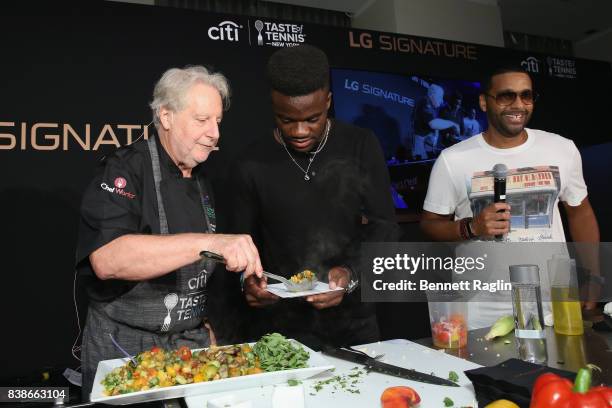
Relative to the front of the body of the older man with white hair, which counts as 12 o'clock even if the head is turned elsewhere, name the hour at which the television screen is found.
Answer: The television screen is roughly at 9 o'clock from the older man with white hair.

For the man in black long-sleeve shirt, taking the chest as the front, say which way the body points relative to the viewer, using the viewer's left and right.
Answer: facing the viewer

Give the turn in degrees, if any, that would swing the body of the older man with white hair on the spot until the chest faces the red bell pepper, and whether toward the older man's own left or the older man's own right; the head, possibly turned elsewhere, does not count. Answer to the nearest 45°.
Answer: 0° — they already face it

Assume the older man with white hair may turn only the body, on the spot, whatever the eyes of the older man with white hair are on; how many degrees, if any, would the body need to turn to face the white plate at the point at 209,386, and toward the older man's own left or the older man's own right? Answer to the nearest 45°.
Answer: approximately 45° to the older man's own right

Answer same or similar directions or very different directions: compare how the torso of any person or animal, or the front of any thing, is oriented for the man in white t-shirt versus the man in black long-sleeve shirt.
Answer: same or similar directions

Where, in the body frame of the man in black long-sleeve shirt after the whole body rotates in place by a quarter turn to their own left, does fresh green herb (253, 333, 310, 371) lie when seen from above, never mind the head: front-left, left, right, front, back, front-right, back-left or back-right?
right

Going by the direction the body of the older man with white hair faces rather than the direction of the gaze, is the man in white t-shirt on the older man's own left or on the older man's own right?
on the older man's own left

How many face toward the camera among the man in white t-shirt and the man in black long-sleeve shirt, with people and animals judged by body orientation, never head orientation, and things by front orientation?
2

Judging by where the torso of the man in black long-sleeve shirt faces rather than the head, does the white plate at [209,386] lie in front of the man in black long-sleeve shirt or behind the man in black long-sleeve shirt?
in front

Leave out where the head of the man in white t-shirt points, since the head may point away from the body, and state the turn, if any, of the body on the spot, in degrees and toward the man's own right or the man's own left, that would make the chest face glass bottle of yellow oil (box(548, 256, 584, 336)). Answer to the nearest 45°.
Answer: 0° — they already face it

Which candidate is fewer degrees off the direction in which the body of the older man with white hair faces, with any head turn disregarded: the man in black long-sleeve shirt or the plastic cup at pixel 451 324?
the plastic cup

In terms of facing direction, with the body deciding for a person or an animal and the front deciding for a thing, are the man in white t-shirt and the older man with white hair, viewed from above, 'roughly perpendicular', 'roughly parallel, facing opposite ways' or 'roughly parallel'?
roughly perpendicular

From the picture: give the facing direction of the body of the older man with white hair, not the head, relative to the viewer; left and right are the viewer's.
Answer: facing the viewer and to the right of the viewer

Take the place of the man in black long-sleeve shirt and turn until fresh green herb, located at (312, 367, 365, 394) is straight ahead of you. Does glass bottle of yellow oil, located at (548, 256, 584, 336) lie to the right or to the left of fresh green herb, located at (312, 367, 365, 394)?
left

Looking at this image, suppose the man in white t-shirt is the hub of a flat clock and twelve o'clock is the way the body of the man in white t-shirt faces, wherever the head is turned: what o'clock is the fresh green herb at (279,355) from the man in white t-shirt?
The fresh green herb is roughly at 1 o'clock from the man in white t-shirt.

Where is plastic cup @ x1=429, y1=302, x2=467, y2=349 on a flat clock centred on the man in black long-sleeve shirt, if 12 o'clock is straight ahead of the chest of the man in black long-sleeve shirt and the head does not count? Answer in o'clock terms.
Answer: The plastic cup is roughly at 11 o'clock from the man in black long-sleeve shirt.

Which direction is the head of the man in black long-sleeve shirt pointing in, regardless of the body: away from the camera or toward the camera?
toward the camera

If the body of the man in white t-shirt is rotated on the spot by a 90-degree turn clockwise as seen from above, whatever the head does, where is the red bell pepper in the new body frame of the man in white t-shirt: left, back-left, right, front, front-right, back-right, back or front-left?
left
